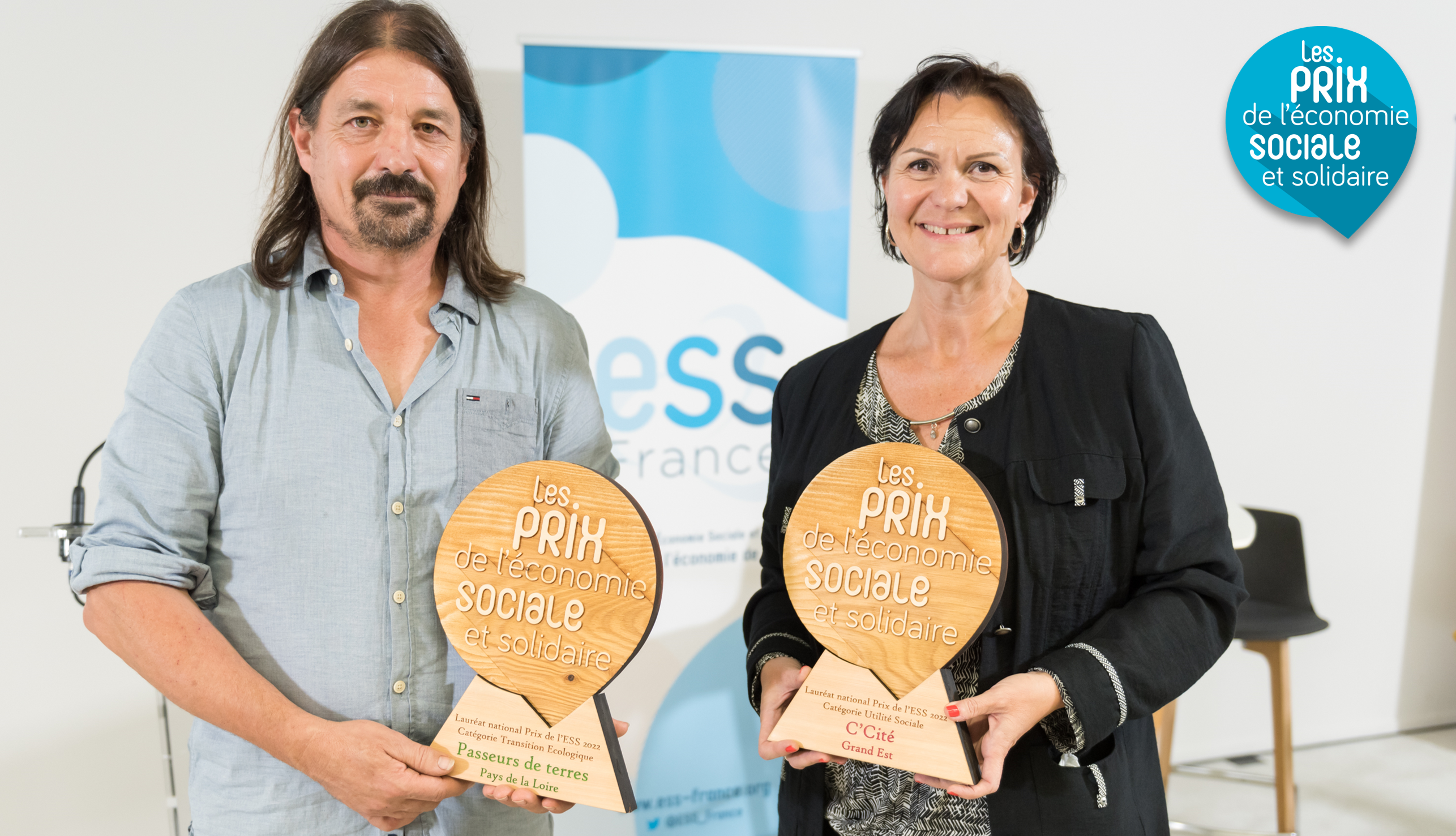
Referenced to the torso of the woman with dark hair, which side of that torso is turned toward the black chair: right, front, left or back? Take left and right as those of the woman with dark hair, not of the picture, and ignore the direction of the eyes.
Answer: back

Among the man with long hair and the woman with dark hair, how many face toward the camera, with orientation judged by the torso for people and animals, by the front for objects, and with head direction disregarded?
2

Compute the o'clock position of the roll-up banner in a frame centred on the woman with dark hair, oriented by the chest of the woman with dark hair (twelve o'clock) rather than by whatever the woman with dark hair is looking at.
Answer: The roll-up banner is roughly at 5 o'clock from the woman with dark hair.

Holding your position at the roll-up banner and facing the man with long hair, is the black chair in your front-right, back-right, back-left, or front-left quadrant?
back-left

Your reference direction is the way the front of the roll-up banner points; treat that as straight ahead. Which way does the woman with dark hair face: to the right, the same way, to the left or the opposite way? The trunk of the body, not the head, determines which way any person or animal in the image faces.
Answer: the same way

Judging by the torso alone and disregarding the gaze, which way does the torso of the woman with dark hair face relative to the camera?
toward the camera

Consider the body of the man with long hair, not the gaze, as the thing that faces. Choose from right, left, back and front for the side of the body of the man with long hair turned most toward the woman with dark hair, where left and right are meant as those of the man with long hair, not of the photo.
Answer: left

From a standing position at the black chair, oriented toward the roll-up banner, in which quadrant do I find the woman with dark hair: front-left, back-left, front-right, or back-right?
front-left

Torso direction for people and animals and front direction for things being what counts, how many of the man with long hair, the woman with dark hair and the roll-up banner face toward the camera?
3

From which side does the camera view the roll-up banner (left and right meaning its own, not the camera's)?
front

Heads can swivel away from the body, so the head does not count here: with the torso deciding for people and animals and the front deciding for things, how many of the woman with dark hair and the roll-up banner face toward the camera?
2

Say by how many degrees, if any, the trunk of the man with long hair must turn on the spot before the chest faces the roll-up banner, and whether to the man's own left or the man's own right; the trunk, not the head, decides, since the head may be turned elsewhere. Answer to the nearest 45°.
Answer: approximately 135° to the man's own left

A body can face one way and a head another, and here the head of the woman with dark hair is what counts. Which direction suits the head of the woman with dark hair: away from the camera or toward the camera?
toward the camera

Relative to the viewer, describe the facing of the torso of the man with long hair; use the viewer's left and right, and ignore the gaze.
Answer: facing the viewer

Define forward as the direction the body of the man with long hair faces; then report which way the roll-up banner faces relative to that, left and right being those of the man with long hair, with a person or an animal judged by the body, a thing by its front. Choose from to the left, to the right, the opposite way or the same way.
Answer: the same way

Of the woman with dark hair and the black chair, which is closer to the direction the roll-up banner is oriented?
the woman with dark hair

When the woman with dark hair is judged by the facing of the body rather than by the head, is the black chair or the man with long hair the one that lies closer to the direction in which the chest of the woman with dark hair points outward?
the man with long hair

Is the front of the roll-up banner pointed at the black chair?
no
